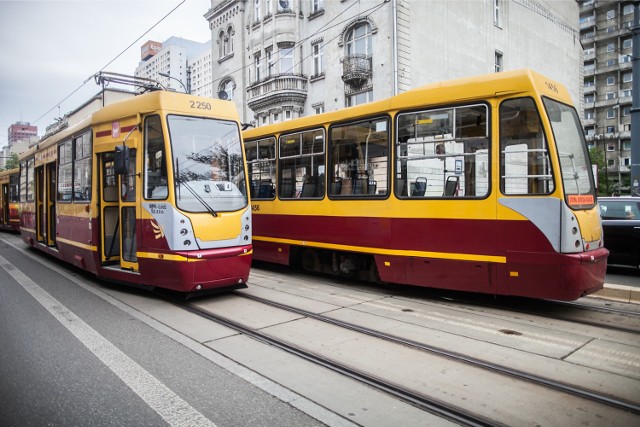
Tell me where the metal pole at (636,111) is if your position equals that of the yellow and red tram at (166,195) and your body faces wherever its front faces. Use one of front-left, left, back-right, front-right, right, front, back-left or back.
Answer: front-left

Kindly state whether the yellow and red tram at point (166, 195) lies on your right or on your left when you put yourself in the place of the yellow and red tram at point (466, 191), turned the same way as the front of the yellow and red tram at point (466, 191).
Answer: on your left

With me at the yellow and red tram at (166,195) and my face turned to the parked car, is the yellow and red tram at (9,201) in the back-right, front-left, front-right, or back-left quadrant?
back-left

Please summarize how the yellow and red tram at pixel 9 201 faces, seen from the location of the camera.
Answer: facing the viewer and to the right of the viewer

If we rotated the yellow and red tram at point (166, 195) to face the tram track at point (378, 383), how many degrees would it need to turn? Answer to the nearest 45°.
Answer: approximately 45° to its right

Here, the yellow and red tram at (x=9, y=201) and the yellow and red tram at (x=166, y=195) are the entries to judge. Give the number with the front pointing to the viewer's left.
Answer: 0

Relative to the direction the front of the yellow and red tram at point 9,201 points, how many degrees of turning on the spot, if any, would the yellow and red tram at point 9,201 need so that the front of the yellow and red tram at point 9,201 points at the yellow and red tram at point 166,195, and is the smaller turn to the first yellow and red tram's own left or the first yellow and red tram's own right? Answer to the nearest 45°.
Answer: approximately 45° to the first yellow and red tram's own right

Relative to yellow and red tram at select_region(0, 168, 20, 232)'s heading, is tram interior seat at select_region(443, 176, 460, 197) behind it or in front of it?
in front

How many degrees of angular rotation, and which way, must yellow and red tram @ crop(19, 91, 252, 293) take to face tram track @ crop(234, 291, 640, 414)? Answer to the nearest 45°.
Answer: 0° — it already faces it

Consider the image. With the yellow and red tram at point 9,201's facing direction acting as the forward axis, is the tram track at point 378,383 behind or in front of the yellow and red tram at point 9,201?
in front
